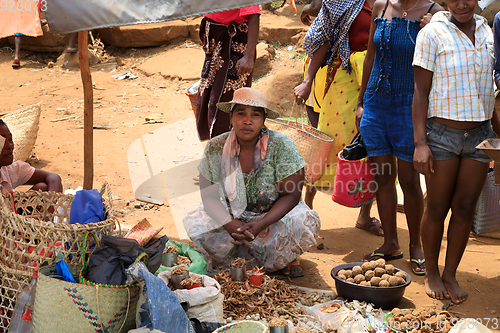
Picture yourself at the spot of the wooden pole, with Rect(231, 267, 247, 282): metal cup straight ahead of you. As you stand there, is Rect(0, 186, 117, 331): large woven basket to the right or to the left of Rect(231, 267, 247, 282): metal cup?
right

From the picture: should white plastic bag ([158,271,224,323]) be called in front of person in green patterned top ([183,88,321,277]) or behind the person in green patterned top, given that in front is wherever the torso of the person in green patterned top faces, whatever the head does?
in front

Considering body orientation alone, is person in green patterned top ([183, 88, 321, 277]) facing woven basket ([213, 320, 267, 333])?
yes

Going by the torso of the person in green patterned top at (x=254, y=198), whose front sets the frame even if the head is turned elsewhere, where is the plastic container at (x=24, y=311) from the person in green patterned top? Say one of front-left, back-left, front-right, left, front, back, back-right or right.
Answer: front-right

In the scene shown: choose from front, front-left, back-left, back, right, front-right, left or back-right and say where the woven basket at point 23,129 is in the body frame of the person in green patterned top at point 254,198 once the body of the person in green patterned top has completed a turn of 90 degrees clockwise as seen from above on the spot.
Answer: front-right

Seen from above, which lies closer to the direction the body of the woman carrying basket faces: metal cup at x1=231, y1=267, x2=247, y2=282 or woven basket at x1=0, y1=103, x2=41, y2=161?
the metal cup

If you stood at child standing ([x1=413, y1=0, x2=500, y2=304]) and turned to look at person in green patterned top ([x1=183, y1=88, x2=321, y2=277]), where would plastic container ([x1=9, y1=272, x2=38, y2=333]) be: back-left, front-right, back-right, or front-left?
front-left

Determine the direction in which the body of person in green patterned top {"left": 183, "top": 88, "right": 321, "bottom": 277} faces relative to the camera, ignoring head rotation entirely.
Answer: toward the camera

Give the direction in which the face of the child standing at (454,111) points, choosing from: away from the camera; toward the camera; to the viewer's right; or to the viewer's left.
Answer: toward the camera

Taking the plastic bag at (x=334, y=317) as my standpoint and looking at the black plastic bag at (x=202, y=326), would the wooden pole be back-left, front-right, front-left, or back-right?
front-right

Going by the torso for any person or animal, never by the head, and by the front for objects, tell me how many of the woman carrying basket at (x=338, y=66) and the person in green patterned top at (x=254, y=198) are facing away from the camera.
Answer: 0

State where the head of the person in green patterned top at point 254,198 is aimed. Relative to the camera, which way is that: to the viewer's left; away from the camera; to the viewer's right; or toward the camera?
toward the camera
